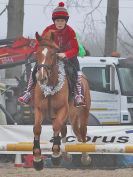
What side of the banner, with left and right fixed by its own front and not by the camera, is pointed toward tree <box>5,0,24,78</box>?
back

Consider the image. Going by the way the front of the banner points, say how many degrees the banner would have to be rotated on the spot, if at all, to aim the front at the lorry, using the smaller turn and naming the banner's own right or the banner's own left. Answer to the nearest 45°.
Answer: approximately 180°

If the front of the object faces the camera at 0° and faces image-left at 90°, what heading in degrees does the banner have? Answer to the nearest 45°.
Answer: approximately 0°

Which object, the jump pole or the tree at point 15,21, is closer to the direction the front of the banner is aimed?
the jump pole

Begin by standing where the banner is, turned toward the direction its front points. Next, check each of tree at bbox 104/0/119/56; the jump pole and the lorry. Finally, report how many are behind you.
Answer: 2

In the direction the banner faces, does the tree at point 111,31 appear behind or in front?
behind

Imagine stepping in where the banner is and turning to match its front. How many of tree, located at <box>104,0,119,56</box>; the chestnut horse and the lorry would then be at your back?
2

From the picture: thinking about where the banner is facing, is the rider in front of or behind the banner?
in front

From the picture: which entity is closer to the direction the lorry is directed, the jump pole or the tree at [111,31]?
the jump pole

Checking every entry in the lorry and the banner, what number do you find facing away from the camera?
0
